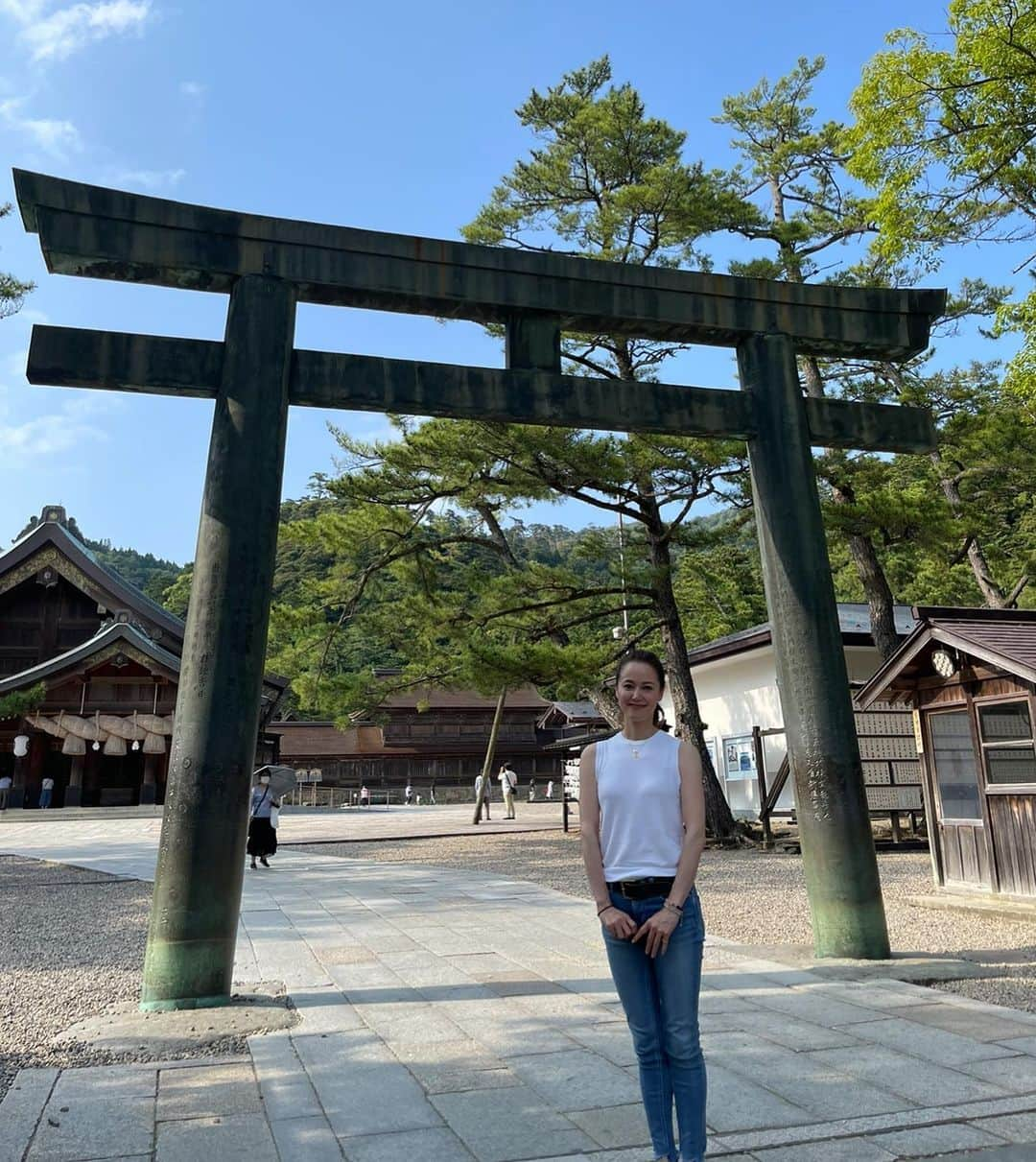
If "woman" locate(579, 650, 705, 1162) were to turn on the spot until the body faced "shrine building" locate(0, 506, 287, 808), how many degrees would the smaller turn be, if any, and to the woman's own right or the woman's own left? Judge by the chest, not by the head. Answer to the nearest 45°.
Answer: approximately 135° to the woman's own right

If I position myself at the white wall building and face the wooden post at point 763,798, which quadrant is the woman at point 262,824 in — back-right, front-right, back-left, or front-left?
front-right

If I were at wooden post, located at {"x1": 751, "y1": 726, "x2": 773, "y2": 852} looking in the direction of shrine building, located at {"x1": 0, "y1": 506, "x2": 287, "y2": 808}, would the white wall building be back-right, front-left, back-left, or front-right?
front-right

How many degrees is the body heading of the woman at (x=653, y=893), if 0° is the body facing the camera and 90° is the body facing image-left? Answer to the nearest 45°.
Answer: approximately 0°

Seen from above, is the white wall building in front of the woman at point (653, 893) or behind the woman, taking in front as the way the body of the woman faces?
behind

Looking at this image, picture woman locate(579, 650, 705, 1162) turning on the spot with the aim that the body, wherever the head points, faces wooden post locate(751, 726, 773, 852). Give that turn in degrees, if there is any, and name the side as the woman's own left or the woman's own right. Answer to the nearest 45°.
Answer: approximately 180°

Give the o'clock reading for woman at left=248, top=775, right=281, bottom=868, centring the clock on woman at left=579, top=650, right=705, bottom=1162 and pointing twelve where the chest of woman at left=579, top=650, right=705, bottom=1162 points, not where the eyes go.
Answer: woman at left=248, top=775, right=281, bottom=868 is roughly at 5 o'clock from woman at left=579, top=650, right=705, bottom=1162.
